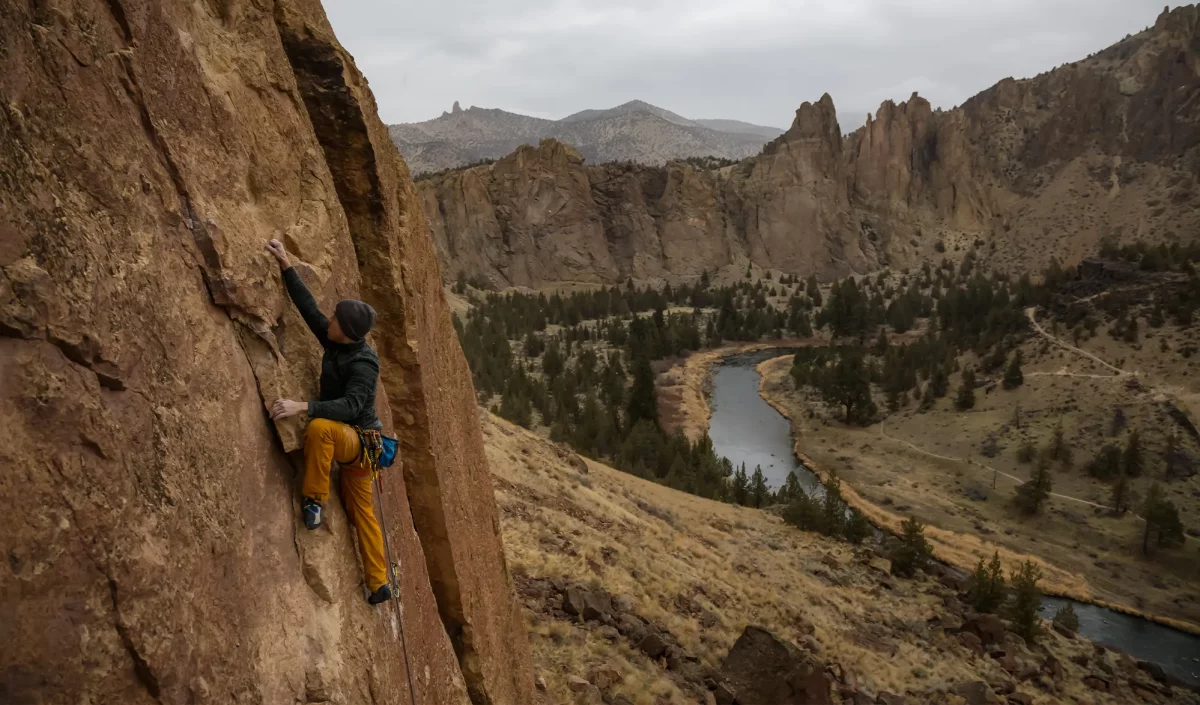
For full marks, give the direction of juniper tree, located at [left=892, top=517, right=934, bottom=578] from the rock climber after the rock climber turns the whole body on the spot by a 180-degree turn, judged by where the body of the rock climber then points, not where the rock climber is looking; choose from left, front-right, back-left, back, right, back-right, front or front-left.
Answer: front-left

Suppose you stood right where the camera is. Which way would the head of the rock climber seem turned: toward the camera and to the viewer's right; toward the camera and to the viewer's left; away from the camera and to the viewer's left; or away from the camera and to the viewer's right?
away from the camera and to the viewer's left

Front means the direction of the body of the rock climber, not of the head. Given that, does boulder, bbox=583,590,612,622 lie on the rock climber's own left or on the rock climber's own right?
on the rock climber's own right

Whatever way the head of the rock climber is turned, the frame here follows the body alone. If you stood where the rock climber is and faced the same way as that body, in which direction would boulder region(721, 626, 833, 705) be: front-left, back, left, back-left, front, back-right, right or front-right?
back-right

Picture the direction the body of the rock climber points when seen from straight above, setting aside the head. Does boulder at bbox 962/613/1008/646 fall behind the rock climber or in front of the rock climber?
behind

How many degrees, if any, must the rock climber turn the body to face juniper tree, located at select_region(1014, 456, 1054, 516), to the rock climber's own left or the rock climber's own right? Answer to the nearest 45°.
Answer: approximately 135° to the rock climber's own right

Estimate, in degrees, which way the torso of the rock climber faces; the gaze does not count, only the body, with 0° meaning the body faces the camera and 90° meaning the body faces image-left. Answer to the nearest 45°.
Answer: approximately 90°

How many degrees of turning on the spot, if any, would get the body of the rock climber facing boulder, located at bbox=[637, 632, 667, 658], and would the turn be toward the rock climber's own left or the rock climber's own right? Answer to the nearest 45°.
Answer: approximately 135° to the rock climber's own right
